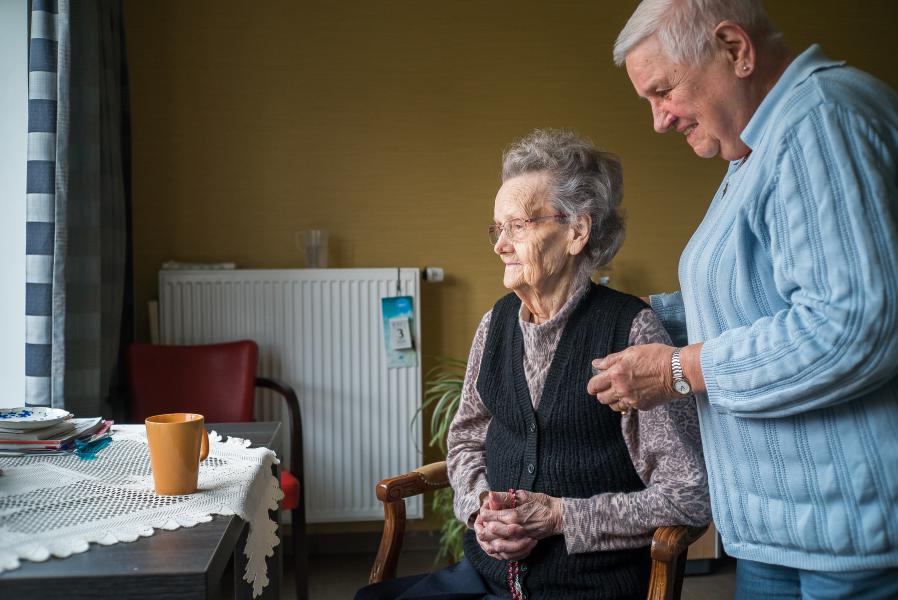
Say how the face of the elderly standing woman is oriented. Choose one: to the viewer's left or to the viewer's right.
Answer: to the viewer's left

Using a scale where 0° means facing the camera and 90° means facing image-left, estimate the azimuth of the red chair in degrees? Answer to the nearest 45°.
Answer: approximately 0°

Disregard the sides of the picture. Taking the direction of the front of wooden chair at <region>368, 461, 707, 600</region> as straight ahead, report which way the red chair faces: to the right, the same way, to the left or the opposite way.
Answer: to the left

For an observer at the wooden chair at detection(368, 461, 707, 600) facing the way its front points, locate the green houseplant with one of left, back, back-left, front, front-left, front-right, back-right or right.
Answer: back-right

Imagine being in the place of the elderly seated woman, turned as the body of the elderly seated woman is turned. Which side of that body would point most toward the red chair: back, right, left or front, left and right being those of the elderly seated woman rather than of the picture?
right

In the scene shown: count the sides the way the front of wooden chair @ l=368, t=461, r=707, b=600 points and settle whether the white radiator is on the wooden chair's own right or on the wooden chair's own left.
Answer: on the wooden chair's own right

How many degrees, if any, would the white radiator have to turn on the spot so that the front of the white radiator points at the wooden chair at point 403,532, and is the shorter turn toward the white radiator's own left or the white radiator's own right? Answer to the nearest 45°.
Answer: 0° — it already faces it

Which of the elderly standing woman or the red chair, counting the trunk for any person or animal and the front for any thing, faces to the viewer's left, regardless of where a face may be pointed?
the elderly standing woman

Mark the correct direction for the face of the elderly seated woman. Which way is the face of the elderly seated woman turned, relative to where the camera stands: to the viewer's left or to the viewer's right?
to the viewer's left

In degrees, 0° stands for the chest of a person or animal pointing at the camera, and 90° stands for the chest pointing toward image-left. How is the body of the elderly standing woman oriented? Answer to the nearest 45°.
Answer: approximately 90°

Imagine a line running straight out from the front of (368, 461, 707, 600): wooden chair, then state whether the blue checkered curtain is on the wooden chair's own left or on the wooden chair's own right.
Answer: on the wooden chair's own right

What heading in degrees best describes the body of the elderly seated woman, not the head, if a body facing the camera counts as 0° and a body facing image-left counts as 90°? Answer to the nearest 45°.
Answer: approximately 45°

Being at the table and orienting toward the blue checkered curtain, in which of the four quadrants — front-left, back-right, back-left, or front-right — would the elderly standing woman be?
back-right
